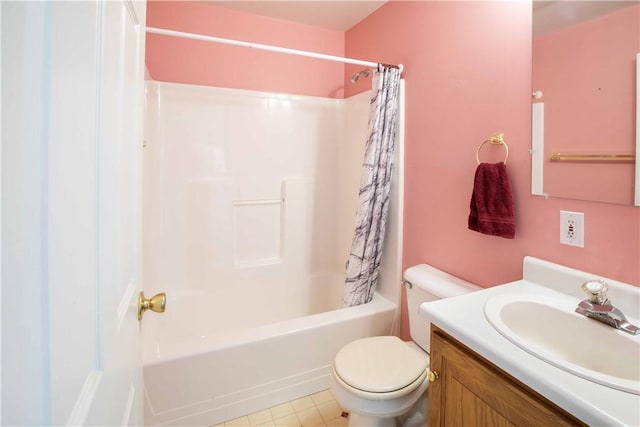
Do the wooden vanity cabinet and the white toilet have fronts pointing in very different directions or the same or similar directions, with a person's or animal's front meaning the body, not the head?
same or similar directions

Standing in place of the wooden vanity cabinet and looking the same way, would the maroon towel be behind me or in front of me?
behind

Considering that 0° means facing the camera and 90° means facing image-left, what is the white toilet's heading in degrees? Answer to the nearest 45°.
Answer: approximately 45°

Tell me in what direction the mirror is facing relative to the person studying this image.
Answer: facing the viewer and to the left of the viewer

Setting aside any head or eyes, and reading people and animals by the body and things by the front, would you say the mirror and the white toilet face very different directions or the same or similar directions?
same or similar directions

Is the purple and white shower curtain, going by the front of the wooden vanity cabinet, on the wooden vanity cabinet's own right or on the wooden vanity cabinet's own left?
on the wooden vanity cabinet's own right

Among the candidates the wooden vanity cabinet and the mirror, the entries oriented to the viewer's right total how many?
0

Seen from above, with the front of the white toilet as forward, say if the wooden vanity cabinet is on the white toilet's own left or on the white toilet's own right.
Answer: on the white toilet's own left
